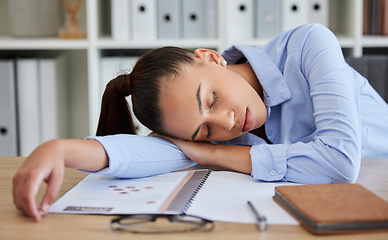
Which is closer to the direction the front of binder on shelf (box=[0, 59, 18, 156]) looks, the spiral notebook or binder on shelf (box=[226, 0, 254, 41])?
the spiral notebook

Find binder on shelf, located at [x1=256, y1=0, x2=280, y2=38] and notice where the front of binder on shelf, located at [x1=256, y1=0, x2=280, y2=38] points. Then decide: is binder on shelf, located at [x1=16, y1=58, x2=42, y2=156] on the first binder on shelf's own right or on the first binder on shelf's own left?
on the first binder on shelf's own right

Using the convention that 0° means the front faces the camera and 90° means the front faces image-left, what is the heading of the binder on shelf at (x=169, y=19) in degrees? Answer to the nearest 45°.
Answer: approximately 0°

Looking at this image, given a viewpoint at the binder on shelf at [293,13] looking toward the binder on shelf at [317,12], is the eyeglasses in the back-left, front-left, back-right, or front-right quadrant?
back-right

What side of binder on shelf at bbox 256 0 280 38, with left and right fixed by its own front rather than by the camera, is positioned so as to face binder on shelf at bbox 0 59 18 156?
right

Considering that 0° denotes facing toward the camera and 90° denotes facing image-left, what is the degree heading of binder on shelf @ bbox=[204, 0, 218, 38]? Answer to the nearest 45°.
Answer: approximately 0°
